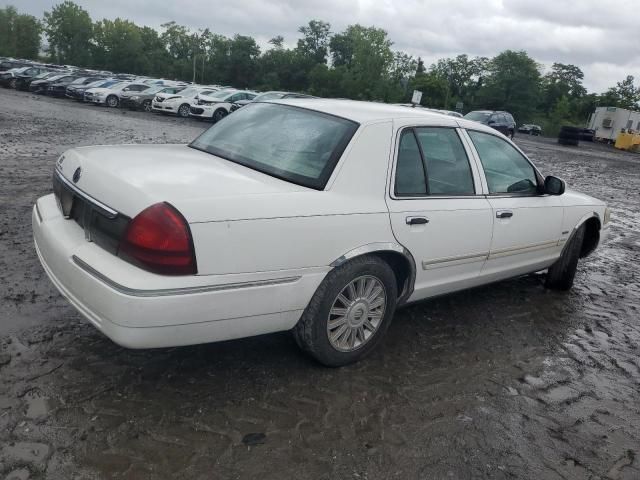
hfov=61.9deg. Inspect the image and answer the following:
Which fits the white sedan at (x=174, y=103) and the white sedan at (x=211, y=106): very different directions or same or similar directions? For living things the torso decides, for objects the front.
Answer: same or similar directions

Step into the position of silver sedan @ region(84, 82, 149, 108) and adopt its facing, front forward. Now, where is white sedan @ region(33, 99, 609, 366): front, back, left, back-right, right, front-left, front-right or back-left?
front-left

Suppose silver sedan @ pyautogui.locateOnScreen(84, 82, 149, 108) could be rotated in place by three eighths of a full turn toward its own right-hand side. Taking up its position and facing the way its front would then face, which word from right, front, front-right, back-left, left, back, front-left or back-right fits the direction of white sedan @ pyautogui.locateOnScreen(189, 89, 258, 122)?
back-right

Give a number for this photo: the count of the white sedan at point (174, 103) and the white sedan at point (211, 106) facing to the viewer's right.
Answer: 0

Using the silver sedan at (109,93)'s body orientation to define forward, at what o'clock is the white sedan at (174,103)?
the white sedan at (174,103) is roughly at 9 o'clock from the silver sedan at (109,93).

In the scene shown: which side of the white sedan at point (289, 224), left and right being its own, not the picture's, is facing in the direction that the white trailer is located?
front

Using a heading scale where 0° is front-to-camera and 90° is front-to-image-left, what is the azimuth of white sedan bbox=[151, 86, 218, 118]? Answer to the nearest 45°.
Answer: approximately 45°

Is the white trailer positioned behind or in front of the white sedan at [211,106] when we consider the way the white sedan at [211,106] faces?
behind

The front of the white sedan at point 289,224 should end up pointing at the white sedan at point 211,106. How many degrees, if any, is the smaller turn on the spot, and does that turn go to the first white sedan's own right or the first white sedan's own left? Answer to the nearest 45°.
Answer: approximately 45° to the first white sedan's own left

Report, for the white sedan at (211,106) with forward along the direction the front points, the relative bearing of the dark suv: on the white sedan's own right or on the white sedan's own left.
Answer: on the white sedan's own left

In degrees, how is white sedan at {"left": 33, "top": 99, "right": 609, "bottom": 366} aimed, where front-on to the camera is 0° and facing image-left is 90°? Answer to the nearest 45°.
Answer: approximately 225°

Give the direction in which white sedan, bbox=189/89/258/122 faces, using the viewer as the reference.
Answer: facing the viewer and to the left of the viewer

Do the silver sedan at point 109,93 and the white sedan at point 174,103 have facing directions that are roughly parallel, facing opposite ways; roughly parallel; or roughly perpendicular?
roughly parallel

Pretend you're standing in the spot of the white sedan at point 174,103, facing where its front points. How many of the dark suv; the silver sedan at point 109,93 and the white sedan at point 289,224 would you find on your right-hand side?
1

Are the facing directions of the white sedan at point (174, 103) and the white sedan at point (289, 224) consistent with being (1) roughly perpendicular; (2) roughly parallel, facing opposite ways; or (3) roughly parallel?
roughly parallel, facing opposite ways

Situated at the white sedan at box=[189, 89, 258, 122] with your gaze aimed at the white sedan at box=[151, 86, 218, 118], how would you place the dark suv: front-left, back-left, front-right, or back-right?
back-right

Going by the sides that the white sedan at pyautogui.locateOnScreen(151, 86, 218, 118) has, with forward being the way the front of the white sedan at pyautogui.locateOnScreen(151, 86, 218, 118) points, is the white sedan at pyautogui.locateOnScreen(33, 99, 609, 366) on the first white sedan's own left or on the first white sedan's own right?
on the first white sedan's own left

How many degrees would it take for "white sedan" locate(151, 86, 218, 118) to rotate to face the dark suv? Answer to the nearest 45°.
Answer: approximately 135° to its left

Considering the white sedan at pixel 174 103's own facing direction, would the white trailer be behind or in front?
behind
